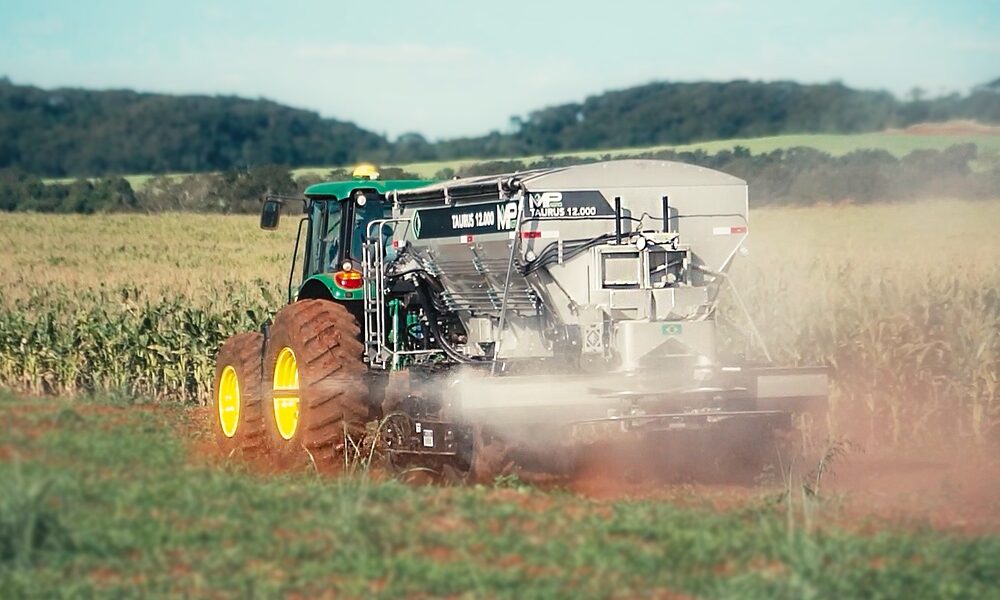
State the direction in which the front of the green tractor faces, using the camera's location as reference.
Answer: facing away from the viewer and to the left of the viewer
